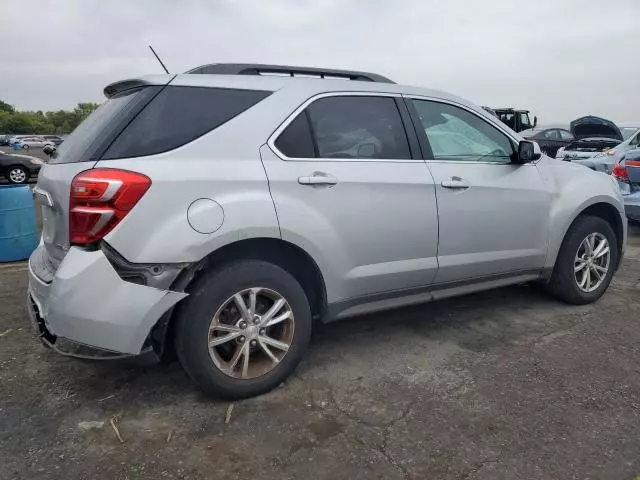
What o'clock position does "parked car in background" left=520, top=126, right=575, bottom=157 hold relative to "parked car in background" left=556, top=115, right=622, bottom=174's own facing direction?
"parked car in background" left=520, top=126, right=575, bottom=157 is roughly at 4 o'clock from "parked car in background" left=556, top=115, right=622, bottom=174.

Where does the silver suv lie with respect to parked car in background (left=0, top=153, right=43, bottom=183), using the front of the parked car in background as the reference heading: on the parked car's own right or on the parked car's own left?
on the parked car's own right

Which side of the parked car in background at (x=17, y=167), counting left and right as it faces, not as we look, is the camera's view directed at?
right

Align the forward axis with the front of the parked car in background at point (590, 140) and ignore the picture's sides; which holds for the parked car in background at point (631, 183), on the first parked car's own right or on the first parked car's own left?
on the first parked car's own left

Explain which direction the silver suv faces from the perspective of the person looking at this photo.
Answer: facing away from the viewer and to the right of the viewer

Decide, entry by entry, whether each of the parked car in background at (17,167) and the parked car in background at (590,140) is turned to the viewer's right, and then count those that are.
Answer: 1

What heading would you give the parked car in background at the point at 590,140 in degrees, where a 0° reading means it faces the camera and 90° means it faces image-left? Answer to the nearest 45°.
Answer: approximately 45°
